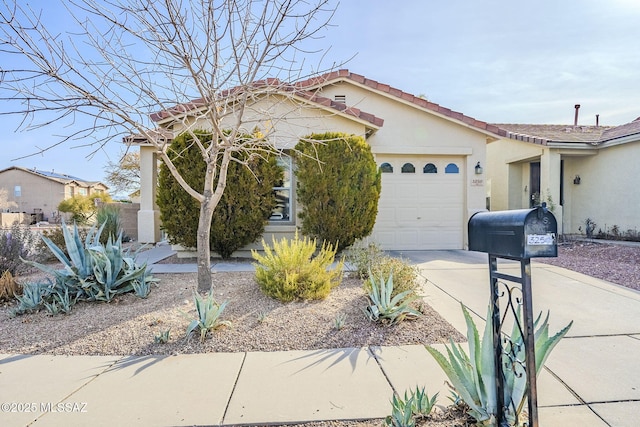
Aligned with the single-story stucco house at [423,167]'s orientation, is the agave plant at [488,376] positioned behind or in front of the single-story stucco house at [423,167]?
in front

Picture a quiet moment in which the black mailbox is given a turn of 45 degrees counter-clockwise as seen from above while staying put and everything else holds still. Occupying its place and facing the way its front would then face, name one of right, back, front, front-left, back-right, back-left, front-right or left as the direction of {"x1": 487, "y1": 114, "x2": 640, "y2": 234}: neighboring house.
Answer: left

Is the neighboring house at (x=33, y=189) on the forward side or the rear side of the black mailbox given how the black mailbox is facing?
on the rear side

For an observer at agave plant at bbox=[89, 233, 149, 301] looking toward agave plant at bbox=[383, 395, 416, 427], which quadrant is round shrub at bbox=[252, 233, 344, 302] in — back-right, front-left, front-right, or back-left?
front-left

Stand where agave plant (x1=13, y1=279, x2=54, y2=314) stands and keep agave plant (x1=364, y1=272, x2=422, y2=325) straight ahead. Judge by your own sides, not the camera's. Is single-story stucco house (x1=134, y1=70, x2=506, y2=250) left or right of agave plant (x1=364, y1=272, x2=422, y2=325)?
left

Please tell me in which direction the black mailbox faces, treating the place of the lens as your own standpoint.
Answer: facing the viewer and to the right of the viewer

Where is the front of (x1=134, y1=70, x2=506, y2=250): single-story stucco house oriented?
toward the camera

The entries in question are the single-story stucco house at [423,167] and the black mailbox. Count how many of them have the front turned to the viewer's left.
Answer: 0

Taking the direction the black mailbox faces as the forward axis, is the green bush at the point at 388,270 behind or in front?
behind

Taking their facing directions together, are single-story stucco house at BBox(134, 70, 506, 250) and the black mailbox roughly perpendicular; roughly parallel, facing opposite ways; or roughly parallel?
roughly parallel

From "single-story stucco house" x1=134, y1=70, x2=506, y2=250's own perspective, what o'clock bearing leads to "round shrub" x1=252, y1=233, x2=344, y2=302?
The round shrub is roughly at 1 o'clock from the single-story stucco house.

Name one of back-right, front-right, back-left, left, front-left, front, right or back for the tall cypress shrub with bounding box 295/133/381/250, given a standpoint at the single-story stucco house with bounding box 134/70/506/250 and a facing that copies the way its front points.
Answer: front-right

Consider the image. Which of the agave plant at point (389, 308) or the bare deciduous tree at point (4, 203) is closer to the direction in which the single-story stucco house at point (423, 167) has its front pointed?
the agave plant
